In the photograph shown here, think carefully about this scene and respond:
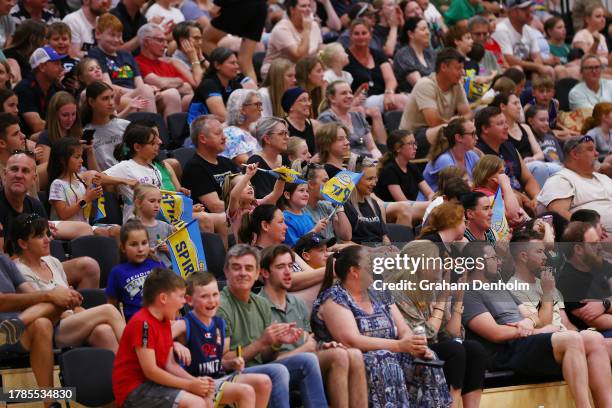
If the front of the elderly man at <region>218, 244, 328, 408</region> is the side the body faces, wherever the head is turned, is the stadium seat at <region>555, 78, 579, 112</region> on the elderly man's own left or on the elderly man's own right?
on the elderly man's own left

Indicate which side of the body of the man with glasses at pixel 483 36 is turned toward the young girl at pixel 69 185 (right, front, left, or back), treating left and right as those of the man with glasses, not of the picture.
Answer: right

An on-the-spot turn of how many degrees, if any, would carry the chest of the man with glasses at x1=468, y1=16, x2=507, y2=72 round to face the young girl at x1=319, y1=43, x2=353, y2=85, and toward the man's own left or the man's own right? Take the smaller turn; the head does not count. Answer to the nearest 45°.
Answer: approximately 90° to the man's own right

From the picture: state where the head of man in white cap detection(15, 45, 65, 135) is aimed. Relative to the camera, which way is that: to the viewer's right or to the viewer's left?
to the viewer's right

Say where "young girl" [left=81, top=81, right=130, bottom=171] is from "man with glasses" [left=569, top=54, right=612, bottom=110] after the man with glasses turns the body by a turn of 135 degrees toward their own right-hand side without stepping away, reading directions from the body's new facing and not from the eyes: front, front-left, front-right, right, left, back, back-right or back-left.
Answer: front-left

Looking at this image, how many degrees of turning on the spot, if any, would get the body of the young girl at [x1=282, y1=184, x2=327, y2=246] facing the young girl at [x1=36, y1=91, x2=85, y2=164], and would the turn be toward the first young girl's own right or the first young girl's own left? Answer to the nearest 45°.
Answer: approximately 135° to the first young girl's own right

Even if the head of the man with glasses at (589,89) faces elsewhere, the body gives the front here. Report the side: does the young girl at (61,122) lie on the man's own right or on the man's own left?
on the man's own right

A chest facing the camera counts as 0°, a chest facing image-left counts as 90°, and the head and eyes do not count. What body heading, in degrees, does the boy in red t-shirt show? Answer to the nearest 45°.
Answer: approximately 270°

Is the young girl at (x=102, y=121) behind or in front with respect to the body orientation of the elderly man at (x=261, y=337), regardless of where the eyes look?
behind

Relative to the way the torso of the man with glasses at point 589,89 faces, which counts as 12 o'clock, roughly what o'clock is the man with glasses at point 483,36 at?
the man with glasses at point 483,36 is roughly at 5 o'clock from the man with glasses at point 589,89.
